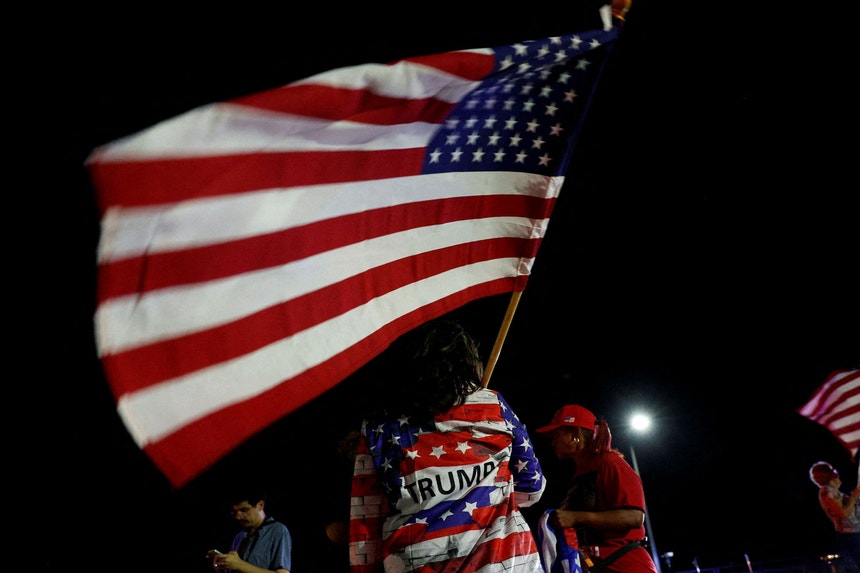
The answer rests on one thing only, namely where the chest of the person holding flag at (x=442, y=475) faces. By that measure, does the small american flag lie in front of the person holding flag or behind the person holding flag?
in front

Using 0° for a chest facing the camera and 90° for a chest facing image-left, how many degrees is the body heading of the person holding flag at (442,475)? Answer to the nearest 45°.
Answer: approximately 180°

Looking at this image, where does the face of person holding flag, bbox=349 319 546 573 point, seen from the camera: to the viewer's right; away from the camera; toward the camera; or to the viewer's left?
away from the camera
